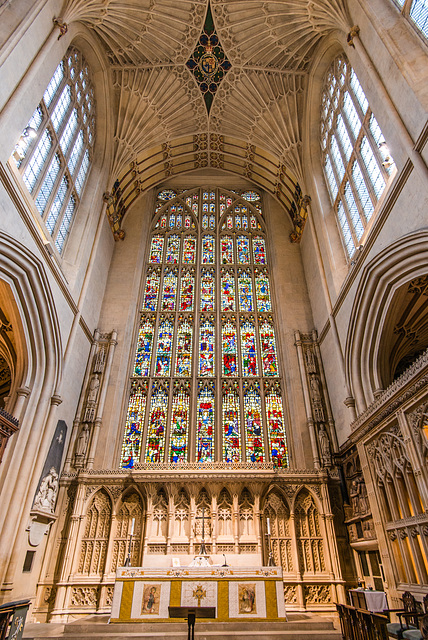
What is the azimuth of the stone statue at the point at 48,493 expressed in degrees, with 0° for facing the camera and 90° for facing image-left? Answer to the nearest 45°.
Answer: approximately 315°

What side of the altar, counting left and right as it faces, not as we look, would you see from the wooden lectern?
front

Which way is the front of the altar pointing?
toward the camera

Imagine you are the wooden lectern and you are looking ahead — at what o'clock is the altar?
The altar is roughly at 6 o'clock from the wooden lectern.

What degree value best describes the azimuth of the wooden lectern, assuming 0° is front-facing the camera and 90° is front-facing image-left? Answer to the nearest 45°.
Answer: approximately 0°

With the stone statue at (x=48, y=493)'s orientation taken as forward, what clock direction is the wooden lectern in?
The wooden lectern is roughly at 1 o'clock from the stone statue.
